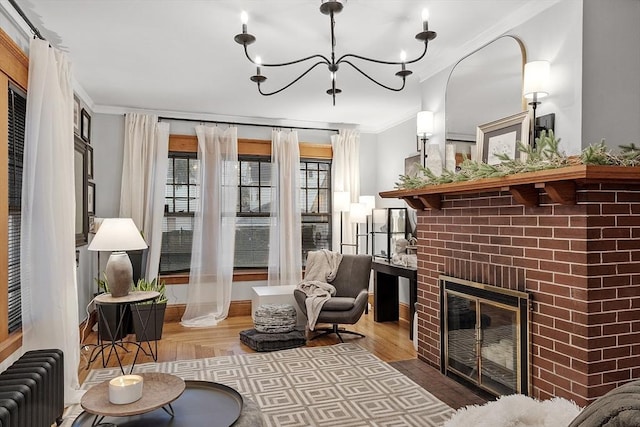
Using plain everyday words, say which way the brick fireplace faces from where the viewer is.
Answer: facing the viewer and to the left of the viewer

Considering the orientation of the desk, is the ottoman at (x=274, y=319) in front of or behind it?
in front

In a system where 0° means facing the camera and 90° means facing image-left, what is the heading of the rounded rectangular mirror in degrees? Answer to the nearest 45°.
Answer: approximately 45°

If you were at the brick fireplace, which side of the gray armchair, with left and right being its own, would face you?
left

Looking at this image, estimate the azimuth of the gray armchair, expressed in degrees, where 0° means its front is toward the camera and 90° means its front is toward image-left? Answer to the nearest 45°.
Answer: approximately 45°

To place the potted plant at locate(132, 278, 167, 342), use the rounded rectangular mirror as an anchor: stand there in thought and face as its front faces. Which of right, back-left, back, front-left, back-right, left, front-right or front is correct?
front-right

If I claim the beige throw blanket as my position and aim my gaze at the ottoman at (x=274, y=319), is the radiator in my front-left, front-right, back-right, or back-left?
front-left

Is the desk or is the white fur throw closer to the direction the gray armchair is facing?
the white fur throw

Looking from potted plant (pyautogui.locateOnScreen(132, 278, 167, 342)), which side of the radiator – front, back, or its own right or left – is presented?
left

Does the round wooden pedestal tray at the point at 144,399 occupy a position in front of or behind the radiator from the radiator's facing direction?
in front

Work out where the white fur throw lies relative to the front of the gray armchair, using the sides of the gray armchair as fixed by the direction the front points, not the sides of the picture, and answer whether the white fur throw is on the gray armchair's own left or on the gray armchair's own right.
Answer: on the gray armchair's own left
